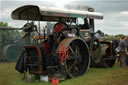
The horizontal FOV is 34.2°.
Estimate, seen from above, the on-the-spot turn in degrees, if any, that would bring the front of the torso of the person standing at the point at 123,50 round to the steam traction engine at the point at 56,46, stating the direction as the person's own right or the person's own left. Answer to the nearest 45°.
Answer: approximately 135° to the person's own right

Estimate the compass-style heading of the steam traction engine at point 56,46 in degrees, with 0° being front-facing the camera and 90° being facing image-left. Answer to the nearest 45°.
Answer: approximately 225°

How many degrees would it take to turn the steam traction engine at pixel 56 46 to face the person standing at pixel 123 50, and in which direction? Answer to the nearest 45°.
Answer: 0° — it already faces them
